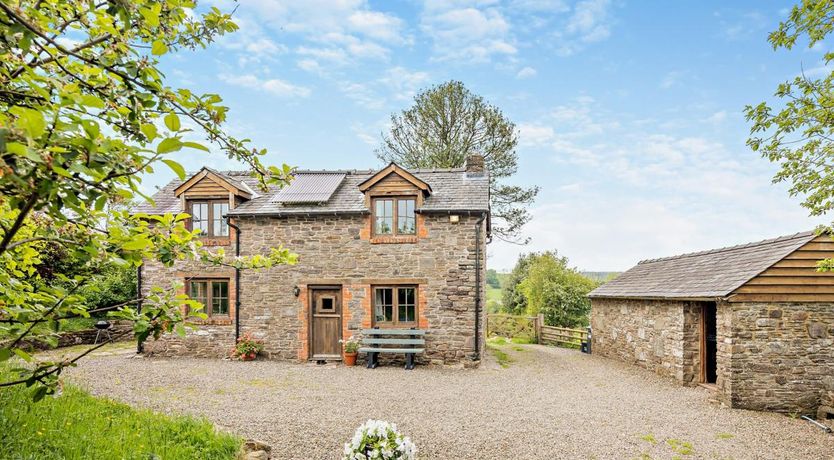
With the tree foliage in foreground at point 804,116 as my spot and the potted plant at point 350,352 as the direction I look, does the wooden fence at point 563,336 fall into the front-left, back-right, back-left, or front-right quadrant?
front-right

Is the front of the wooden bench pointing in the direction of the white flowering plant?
yes

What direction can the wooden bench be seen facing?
toward the camera

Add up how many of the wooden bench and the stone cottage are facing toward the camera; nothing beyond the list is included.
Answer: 2

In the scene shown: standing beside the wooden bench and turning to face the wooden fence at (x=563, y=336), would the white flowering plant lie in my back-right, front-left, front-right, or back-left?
back-right

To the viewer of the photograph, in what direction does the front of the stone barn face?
facing the viewer and to the left of the viewer

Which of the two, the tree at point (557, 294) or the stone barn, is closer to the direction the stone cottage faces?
the stone barn
